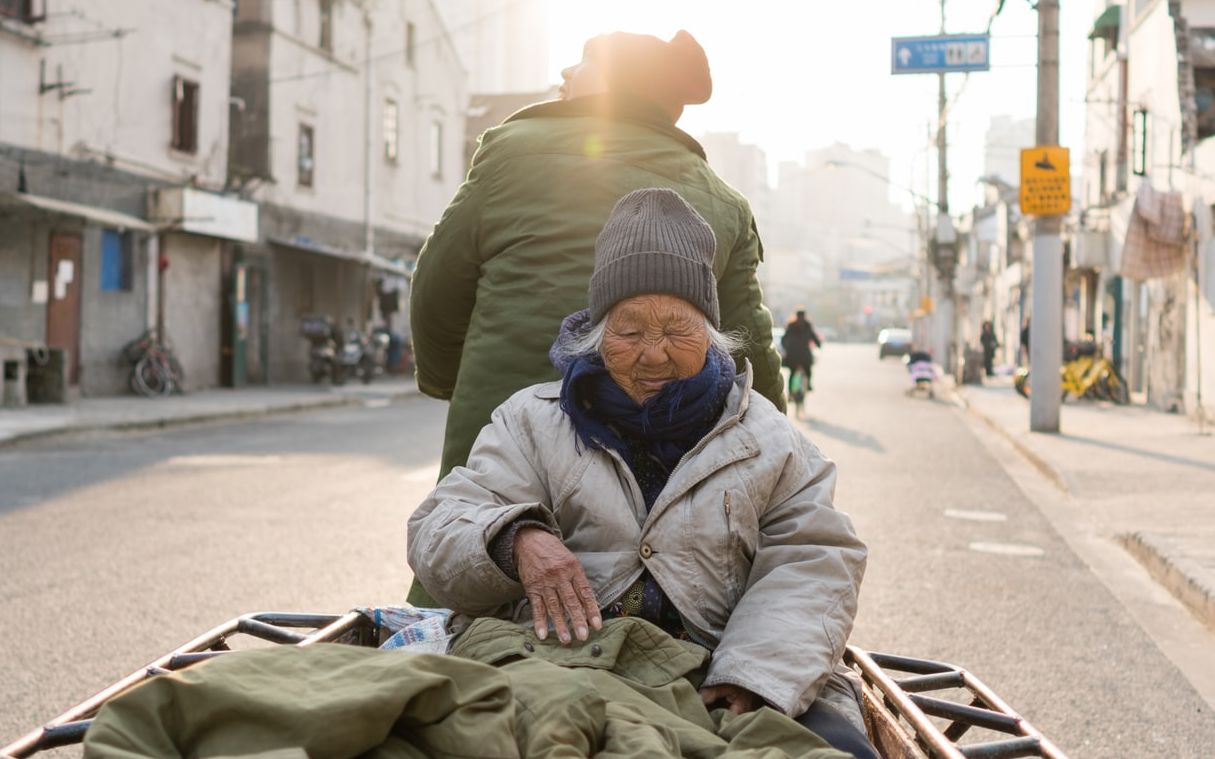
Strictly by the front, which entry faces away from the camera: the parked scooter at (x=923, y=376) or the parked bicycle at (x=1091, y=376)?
the parked scooter

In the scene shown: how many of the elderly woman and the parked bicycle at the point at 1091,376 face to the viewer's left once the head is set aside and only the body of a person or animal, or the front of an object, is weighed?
1

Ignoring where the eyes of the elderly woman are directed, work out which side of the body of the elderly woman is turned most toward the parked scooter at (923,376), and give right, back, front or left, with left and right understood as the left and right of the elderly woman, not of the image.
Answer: back

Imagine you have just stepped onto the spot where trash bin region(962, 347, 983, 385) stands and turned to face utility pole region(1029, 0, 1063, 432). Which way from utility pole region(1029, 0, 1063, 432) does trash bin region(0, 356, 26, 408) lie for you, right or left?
right

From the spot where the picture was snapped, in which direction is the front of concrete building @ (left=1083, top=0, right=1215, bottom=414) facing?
facing to the left of the viewer

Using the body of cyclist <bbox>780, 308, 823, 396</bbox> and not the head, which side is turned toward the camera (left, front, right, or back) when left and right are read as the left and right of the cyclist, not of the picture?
back

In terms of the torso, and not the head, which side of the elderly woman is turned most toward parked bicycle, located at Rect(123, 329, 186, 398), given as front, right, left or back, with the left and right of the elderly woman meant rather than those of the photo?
back
